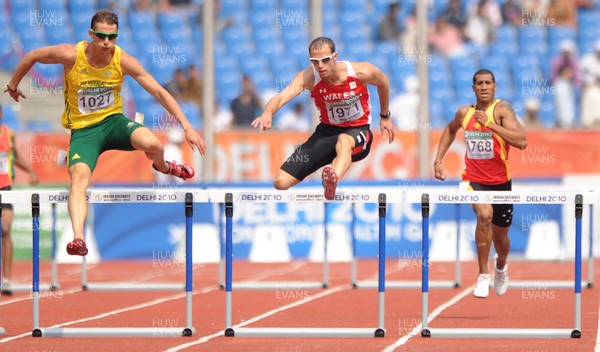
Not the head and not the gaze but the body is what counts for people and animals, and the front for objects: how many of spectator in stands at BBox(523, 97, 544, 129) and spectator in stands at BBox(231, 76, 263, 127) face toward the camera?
2

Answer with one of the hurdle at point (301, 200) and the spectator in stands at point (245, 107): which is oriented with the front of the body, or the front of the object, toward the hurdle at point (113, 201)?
the spectator in stands

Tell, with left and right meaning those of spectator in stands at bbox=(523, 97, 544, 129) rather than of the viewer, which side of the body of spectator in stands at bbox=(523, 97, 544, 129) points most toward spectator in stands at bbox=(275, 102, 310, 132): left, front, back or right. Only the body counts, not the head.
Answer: right

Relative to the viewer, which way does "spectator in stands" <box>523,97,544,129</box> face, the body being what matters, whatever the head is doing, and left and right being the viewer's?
facing the viewer

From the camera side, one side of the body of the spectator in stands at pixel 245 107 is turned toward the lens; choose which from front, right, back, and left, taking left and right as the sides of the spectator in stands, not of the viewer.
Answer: front

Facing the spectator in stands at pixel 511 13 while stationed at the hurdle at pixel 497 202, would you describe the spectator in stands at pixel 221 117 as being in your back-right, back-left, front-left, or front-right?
front-left

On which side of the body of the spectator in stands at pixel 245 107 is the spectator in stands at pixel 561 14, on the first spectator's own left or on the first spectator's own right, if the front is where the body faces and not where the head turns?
on the first spectator's own left
